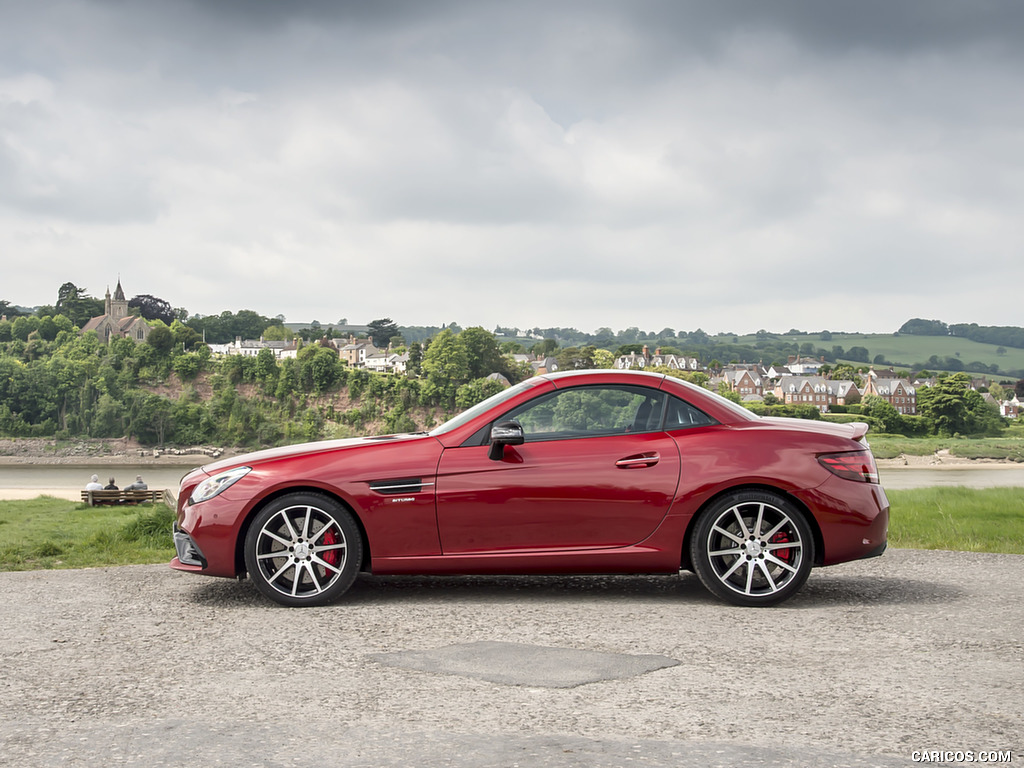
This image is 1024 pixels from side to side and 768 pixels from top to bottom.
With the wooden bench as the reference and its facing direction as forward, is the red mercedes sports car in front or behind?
behind

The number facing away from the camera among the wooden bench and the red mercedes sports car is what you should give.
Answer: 1

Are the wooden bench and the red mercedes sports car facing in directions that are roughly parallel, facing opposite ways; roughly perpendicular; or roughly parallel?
roughly perpendicular

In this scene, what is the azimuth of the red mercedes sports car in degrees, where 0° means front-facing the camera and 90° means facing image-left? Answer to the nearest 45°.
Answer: approximately 90°

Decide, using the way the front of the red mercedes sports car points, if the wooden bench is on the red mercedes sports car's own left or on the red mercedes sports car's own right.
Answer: on the red mercedes sports car's own right

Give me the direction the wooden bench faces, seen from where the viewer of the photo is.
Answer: facing away from the viewer

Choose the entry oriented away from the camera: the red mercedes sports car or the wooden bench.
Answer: the wooden bench
